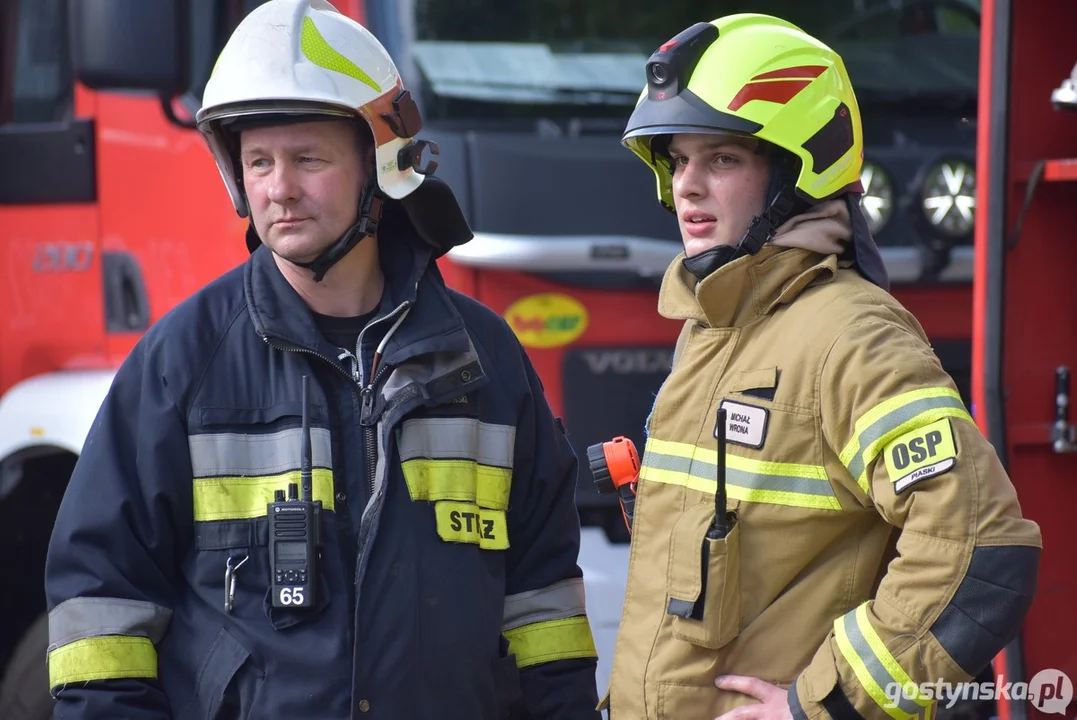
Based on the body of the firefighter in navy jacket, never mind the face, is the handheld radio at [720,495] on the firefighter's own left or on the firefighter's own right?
on the firefighter's own left

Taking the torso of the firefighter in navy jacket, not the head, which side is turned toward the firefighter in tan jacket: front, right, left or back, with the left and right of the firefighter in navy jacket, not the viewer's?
left

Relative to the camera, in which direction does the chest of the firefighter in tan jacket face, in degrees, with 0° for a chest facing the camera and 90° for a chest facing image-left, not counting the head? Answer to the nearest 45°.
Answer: approximately 45°

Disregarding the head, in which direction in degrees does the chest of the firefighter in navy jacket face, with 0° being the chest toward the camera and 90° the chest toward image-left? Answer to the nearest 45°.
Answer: approximately 0°

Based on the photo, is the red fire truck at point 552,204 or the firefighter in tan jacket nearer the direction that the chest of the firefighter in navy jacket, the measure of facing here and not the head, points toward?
the firefighter in tan jacket

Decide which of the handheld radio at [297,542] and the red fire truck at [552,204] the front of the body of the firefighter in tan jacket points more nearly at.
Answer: the handheld radio

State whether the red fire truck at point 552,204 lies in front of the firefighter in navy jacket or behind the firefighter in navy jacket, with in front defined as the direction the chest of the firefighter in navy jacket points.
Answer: behind

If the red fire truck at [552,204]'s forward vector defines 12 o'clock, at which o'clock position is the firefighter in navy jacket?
The firefighter in navy jacket is roughly at 2 o'clock from the red fire truck.

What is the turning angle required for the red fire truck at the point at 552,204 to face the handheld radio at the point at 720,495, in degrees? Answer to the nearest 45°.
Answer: approximately 45° to its right
